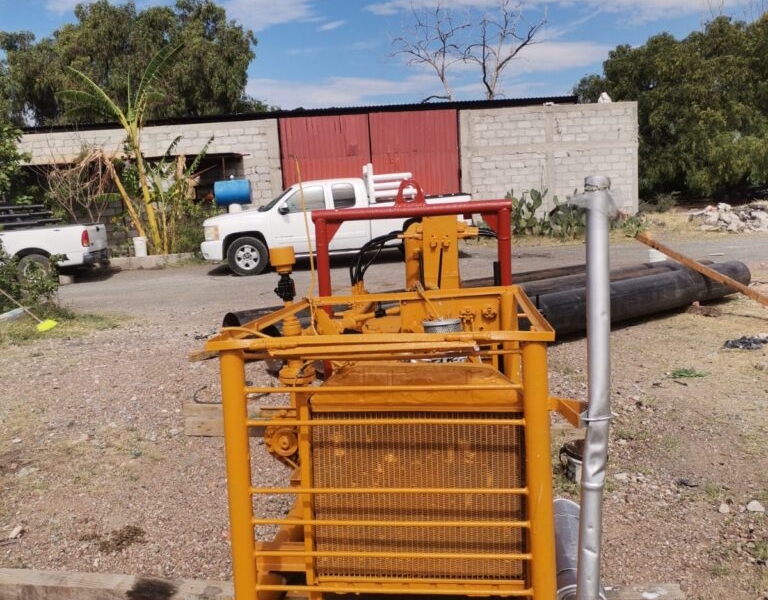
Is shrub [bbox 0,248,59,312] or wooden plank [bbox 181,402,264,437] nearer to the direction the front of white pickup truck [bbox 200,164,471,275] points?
the shrub

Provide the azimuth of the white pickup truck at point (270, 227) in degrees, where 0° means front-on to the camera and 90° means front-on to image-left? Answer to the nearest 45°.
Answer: approximately 90°

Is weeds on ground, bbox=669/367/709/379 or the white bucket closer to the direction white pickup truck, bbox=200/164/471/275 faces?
the white bucket

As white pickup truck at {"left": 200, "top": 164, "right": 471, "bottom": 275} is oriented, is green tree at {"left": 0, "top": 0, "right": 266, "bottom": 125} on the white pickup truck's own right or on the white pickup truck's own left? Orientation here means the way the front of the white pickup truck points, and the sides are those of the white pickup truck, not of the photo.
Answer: on the white pickup truck's own right

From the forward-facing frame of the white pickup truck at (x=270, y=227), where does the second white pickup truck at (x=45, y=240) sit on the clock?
The second white pickup truck is roughly at 12 o'clock from the white pickup truck.

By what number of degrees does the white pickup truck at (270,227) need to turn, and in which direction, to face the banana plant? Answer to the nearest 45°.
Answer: approximately 45° to its right

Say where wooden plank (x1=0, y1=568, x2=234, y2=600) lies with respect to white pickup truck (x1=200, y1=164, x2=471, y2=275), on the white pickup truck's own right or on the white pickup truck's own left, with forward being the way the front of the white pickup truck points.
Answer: on the white pickup truck's own left

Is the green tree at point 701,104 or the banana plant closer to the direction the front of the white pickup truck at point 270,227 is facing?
the banana plant

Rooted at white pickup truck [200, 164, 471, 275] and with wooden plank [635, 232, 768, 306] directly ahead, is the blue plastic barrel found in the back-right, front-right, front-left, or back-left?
back-left

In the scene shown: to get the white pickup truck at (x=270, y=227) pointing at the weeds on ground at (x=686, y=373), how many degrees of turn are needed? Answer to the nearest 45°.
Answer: approximately 135° to its left

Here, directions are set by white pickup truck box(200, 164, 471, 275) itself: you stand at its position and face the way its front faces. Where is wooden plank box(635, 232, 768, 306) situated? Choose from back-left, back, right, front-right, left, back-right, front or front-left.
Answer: back-left

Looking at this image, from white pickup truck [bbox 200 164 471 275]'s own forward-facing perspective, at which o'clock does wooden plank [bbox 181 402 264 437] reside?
The wooden plank is roughly at 9 o'clock from the white pickup truck.
